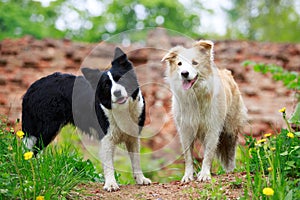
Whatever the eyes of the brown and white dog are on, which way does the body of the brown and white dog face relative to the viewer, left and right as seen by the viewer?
facing the viewer and to the left of the viewer

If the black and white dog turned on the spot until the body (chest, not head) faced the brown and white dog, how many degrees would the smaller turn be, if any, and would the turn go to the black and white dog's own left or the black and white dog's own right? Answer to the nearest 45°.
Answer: approximately 45° to the black and white dog's own left

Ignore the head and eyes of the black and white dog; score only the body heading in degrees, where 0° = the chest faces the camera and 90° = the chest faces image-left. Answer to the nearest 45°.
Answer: approximately 315°

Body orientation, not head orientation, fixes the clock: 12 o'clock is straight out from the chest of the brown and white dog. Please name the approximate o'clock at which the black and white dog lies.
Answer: The black and white dog is roughly at 1 o'clock from the brown and white dog.

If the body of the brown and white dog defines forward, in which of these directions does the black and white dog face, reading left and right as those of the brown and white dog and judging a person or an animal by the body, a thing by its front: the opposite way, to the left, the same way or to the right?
to the left

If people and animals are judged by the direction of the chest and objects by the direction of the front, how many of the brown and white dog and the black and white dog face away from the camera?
0
